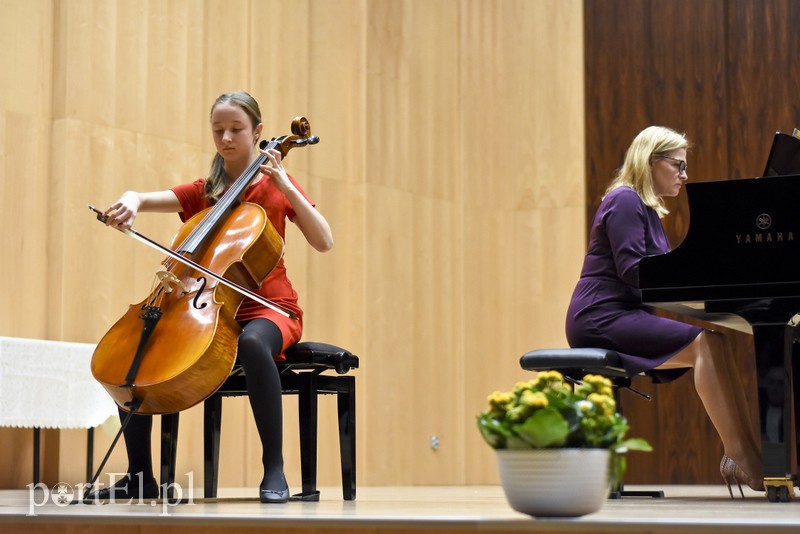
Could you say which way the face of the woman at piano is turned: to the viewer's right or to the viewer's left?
to the viewer's right

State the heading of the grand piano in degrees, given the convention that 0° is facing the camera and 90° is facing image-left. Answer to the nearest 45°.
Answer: approximately 90°

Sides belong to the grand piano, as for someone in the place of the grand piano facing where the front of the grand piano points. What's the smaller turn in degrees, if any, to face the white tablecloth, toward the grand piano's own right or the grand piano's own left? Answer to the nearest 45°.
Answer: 0° — it already faces it

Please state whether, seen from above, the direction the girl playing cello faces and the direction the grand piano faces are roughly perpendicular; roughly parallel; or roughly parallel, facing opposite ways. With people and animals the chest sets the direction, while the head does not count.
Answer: roughly perpendicular

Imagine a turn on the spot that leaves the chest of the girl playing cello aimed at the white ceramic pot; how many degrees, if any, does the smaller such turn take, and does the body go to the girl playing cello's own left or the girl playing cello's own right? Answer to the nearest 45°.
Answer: approximately 90° to the girl playing cello's own left

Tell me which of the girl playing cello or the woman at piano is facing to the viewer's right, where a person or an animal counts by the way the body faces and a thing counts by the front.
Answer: the woman at piano

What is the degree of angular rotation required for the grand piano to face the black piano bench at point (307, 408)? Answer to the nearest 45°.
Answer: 0° — it already faces it

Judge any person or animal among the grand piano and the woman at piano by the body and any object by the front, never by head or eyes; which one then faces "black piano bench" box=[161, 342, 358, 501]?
the grand piano

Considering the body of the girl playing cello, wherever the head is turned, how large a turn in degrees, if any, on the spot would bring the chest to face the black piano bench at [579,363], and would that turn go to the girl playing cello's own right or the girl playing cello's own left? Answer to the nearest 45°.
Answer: approximately 135° to the girl playing cello's own left

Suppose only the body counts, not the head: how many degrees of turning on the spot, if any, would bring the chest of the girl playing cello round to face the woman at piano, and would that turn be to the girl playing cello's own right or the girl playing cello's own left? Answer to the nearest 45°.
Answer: approximately 135° to the girl playing cello's own left

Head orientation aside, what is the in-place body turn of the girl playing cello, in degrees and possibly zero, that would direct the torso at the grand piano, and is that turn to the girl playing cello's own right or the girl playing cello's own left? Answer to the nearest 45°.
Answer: approximately 135° to the girl playing cello's own left

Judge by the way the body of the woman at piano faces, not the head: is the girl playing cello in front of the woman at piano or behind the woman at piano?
behind

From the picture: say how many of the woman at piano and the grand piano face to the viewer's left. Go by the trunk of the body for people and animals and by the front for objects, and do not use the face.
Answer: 1

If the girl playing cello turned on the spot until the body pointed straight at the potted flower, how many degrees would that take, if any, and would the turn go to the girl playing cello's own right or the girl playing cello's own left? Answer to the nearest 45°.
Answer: approximately 90° to the girl playing cello's own left

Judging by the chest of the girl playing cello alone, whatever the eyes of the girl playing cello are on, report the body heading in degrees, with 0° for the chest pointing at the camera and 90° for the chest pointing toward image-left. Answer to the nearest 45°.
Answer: approximately 45°

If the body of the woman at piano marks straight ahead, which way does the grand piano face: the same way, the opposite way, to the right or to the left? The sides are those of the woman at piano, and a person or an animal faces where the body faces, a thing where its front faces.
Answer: the opposite way

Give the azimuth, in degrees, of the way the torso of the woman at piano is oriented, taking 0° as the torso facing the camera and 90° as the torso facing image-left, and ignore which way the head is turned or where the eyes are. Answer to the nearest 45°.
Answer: approximately 270°
